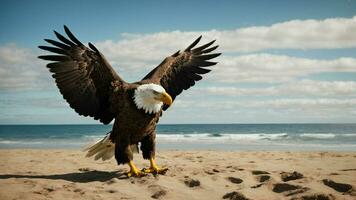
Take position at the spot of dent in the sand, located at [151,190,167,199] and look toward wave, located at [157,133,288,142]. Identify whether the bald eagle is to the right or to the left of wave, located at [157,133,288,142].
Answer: left

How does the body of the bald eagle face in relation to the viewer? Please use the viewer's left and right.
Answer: facing the viewer and to the right of the viewer

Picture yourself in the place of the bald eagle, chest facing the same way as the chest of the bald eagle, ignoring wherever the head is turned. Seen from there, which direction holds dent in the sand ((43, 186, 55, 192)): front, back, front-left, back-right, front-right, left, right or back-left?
right

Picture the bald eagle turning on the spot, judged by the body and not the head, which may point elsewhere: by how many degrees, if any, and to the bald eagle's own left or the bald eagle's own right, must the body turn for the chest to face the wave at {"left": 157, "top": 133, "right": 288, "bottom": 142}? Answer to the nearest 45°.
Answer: approximately 135° to the bald eagle's own left

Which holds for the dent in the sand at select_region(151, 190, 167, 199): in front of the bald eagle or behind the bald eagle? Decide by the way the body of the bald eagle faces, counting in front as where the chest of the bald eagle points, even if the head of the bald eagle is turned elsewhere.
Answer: in front

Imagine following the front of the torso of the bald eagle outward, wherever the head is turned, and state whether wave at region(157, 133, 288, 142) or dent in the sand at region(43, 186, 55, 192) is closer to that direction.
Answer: the dent in the sand

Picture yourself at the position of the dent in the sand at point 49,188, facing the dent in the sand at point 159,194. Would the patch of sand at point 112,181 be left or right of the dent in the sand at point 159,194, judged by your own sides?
left

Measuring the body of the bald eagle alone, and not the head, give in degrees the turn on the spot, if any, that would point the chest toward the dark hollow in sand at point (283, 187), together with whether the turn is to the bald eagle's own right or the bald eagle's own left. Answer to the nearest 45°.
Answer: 0° — it already faces it
